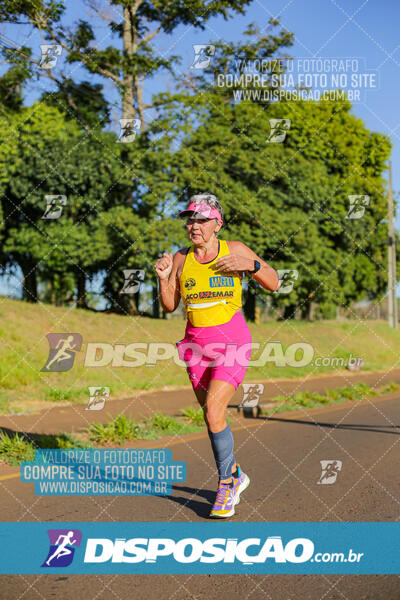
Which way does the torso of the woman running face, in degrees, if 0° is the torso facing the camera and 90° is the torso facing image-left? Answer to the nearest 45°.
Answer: approximately 45°
